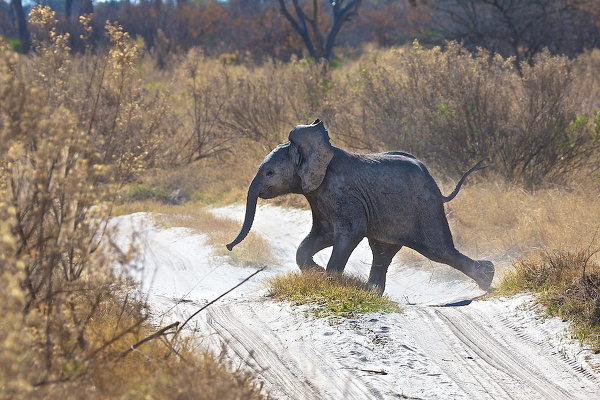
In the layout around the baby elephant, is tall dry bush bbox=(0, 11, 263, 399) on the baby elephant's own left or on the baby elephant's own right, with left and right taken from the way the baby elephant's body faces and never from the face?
on the baby elephant's own left

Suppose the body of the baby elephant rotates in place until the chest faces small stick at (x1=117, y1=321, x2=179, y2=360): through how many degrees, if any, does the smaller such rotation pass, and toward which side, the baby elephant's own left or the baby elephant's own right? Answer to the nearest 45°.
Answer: approximately 90° to the baby elephant's own left

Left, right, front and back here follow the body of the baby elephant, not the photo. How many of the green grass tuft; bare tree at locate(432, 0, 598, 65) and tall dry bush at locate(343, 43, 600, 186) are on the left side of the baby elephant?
1

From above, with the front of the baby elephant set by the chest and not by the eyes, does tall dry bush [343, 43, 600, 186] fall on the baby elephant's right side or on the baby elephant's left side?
on the baby elephant's right side

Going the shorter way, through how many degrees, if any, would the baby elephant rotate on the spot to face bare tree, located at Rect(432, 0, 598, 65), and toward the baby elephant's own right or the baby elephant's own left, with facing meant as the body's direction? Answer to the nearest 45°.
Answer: approximately 90° to the baby elephant's own right

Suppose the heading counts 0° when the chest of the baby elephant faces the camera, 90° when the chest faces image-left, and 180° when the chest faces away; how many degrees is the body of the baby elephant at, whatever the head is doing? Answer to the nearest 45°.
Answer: approximately 90°

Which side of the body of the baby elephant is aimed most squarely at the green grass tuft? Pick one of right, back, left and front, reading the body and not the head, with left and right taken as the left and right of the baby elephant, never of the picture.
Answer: left
